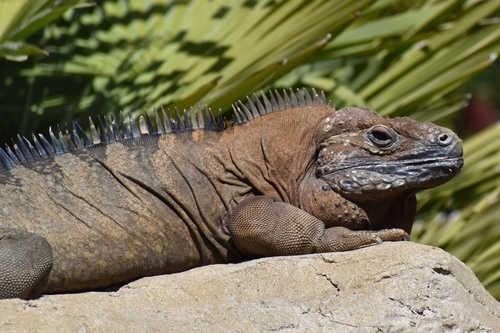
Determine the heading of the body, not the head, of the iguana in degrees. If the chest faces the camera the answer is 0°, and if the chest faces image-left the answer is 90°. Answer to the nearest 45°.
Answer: approximately 270°
